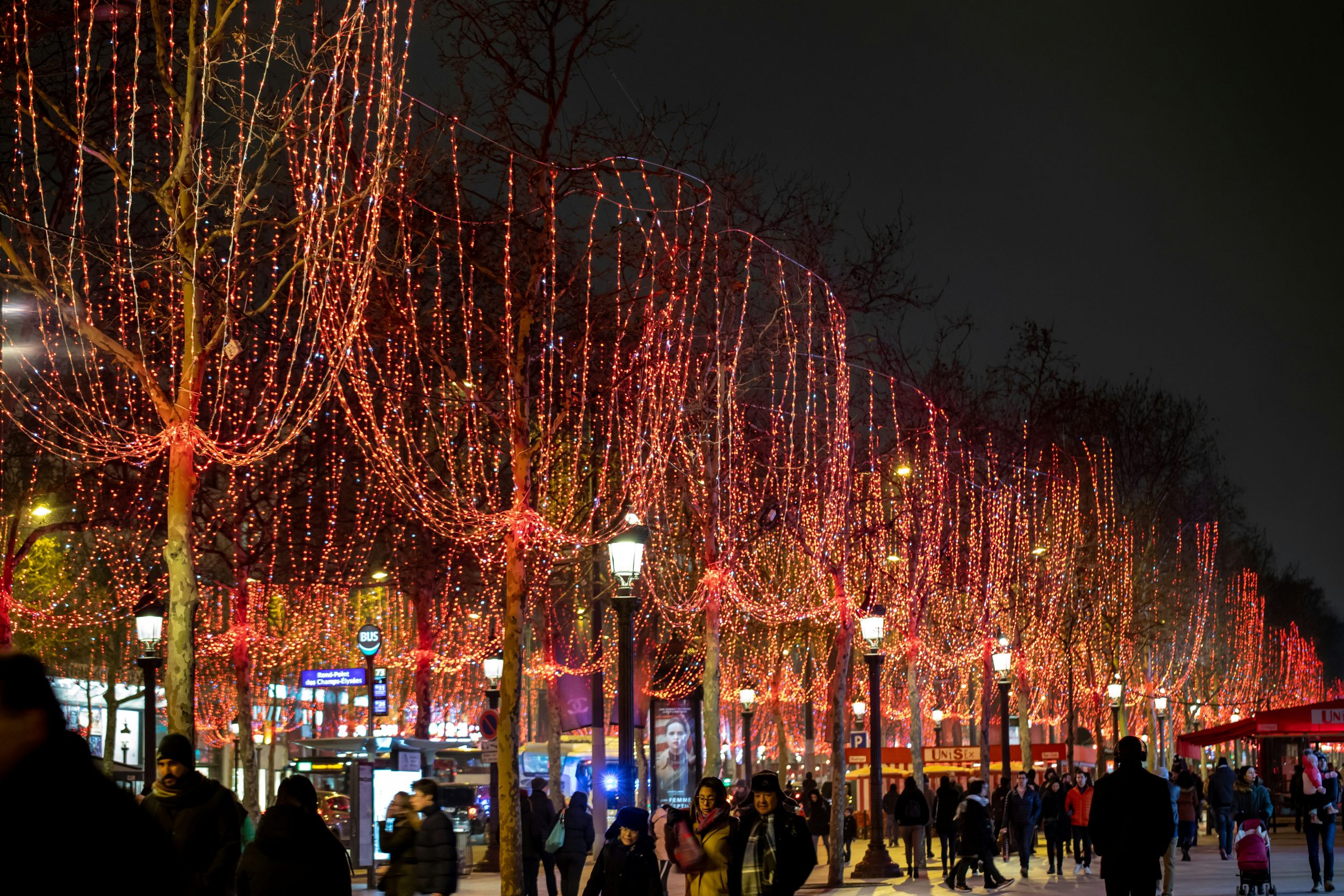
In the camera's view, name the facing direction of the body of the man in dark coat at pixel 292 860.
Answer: away from the camera

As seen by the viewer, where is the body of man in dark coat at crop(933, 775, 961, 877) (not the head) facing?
away from the camera

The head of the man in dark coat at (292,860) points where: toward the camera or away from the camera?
away from the camera

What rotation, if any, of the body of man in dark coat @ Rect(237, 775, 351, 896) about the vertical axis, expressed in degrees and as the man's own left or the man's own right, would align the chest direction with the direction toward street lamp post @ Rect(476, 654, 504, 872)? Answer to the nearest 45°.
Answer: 0° — they already face it
